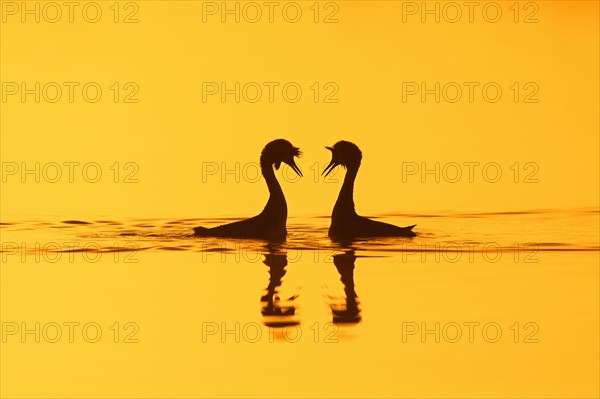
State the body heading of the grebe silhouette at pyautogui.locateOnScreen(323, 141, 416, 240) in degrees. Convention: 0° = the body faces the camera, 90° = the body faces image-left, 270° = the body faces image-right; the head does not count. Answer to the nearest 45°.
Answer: approximately 90°

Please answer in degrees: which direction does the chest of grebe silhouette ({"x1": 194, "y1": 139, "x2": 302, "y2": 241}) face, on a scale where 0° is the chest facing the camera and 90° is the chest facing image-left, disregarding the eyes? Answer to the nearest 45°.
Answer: approximately 270°
